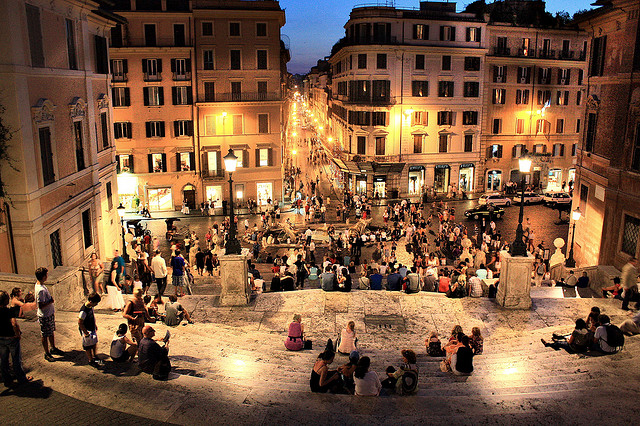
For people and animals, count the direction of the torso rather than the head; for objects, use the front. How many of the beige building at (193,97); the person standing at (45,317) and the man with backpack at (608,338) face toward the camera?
1

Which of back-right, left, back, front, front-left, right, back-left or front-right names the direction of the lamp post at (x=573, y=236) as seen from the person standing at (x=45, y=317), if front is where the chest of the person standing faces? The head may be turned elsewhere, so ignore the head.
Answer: front

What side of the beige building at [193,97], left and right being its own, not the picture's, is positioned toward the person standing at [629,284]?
front

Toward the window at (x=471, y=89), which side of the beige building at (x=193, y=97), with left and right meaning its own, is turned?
left

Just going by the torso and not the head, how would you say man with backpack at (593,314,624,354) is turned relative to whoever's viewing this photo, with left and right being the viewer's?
facing away from the viewer and to the left of the viewer

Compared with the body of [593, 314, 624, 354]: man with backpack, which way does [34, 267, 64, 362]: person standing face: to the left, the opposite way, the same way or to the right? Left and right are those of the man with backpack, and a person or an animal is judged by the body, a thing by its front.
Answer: to the right

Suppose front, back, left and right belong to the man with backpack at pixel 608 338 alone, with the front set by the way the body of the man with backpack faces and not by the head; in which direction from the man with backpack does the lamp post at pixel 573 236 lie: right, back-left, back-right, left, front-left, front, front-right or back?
front-right

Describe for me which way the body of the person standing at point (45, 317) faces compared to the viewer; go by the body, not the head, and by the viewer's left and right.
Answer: facing to the right of the viewer

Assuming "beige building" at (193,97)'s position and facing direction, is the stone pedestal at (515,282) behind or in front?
in front

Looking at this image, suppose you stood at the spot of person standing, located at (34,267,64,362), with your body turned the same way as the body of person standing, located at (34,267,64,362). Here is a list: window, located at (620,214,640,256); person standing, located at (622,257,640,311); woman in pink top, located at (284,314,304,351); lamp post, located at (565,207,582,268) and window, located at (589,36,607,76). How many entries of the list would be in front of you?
5

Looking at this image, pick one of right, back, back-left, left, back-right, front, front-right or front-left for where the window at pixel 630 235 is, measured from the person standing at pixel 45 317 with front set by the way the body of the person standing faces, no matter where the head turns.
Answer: front

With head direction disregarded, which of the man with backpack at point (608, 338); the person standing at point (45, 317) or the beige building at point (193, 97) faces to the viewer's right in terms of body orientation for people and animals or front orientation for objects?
the person standing

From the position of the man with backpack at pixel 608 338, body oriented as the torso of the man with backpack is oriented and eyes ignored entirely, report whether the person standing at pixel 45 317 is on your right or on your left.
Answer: on your left

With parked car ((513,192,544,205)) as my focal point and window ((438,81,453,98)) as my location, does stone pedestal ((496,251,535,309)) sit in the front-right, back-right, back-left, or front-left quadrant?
front-right

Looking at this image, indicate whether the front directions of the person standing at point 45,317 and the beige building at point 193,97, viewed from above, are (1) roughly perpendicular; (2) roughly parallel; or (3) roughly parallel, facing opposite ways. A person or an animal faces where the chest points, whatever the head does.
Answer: roughly perpendicular

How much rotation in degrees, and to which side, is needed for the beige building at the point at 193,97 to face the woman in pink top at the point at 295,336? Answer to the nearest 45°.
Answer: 0° — it already faces them

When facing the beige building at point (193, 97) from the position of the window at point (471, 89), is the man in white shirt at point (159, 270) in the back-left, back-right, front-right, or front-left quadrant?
front-left

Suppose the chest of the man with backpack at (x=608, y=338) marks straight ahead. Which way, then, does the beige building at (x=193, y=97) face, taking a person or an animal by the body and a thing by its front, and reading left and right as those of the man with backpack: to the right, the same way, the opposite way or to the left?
the opposite way

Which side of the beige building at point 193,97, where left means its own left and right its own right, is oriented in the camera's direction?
front

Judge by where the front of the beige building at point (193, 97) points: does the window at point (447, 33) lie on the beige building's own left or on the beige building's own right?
on the beige building's own left
